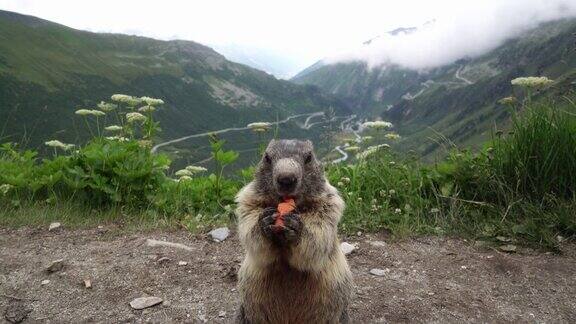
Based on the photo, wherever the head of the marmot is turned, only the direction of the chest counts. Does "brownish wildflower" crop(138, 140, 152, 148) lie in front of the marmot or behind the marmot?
behind

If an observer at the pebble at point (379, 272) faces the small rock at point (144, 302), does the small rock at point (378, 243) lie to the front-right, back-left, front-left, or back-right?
back-right

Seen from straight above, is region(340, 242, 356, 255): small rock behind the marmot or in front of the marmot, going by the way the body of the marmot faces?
behind

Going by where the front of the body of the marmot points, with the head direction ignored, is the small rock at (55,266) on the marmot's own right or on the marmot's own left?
on the marmot's own right

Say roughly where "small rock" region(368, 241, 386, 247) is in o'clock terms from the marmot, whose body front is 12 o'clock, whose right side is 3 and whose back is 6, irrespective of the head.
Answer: The small rock is roughly at 7 o'clock from the marmot.

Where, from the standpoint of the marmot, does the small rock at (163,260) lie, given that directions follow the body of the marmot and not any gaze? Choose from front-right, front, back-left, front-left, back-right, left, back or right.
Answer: back-right

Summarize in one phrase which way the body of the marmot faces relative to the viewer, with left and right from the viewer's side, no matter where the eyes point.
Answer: facing the viewer

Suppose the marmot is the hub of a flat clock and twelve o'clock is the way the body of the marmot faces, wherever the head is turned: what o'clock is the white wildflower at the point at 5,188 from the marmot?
The white wildflower is roughly at 4 o'clock from the marmot.

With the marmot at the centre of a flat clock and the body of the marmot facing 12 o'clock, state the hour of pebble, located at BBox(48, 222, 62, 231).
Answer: The pebble is roughly at 4 o'clock from the marmot.
